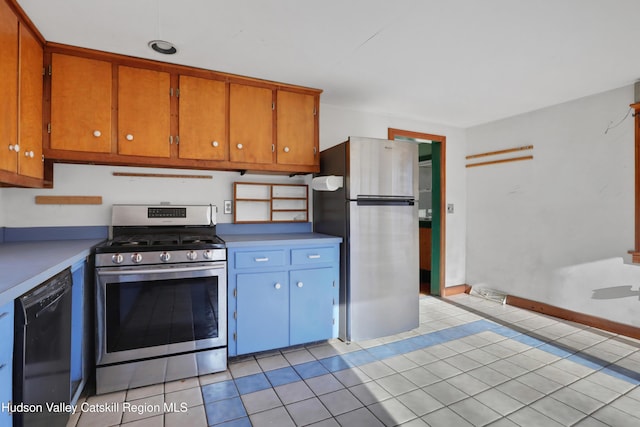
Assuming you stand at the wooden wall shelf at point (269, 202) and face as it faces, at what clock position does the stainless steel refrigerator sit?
The stainless steel refrigerator is roughly at 10 o'clock from the wooden wall shelf.

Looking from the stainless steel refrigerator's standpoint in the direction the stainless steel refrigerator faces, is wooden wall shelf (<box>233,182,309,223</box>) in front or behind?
behind

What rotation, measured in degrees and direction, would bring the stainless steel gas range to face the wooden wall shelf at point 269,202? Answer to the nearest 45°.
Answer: approximately 135° to its left

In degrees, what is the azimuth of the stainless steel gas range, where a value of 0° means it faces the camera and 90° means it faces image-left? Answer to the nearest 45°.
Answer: approximately 0°

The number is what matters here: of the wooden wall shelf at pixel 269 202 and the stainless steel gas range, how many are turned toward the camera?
2

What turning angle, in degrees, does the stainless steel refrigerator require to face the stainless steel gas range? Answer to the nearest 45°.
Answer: approximately 90° to its right

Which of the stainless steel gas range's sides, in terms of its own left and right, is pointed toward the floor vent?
left
